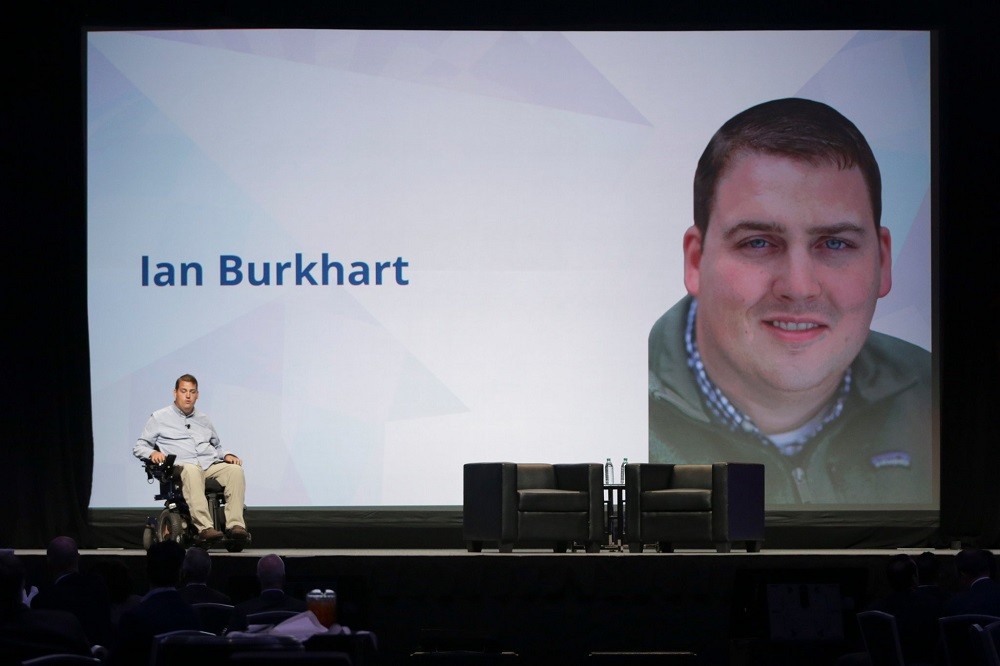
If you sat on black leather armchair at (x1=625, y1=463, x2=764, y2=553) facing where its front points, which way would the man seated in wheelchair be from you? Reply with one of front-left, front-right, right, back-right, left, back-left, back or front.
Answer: front-right

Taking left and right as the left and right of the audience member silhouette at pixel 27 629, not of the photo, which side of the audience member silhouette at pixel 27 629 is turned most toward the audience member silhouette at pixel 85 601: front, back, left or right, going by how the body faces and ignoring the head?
front

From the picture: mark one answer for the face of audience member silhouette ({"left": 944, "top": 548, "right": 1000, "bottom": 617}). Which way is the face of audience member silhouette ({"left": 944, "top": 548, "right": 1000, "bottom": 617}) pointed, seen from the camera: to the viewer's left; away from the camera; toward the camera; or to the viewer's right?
away from the camera

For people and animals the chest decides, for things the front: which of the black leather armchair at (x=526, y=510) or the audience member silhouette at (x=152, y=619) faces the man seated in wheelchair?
the audience member silhouette

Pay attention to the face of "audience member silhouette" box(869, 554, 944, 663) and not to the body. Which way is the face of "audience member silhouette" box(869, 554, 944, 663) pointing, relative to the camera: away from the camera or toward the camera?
away from the camera

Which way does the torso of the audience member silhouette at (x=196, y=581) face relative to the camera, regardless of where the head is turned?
away from the camera

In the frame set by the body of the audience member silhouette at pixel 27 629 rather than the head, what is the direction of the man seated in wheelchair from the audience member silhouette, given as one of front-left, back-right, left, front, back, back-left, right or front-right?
front

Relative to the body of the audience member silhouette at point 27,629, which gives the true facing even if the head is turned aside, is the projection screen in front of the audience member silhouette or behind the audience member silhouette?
in front

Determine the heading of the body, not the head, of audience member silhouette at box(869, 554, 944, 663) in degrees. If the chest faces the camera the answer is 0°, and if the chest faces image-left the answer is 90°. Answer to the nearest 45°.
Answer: approximately 180°

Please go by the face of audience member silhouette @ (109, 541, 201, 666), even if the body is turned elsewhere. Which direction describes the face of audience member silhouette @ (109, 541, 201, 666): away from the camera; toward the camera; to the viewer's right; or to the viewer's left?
away from the camera

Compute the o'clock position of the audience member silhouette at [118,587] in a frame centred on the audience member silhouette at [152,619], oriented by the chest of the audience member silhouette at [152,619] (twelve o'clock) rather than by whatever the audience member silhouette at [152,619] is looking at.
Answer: the audience member silhouette at [118,587] is roughly at 12 o'clock from the audience member silhouette at [152,619].

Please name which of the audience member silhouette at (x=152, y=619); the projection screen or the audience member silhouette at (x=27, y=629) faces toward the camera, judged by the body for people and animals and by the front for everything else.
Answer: the projection screen

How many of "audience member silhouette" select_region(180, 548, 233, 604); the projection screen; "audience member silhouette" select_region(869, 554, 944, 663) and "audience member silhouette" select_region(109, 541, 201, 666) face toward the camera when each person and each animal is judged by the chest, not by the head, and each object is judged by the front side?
1

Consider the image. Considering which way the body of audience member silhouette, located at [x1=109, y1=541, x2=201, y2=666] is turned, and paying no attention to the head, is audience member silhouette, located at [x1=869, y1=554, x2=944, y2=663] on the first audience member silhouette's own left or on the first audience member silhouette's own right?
on the first audience member silhouette's own right

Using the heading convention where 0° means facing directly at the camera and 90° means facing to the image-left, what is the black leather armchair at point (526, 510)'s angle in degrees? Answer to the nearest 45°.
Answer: approximately 315°

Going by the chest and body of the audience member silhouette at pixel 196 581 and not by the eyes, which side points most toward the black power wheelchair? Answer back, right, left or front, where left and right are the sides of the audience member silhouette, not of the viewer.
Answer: front
